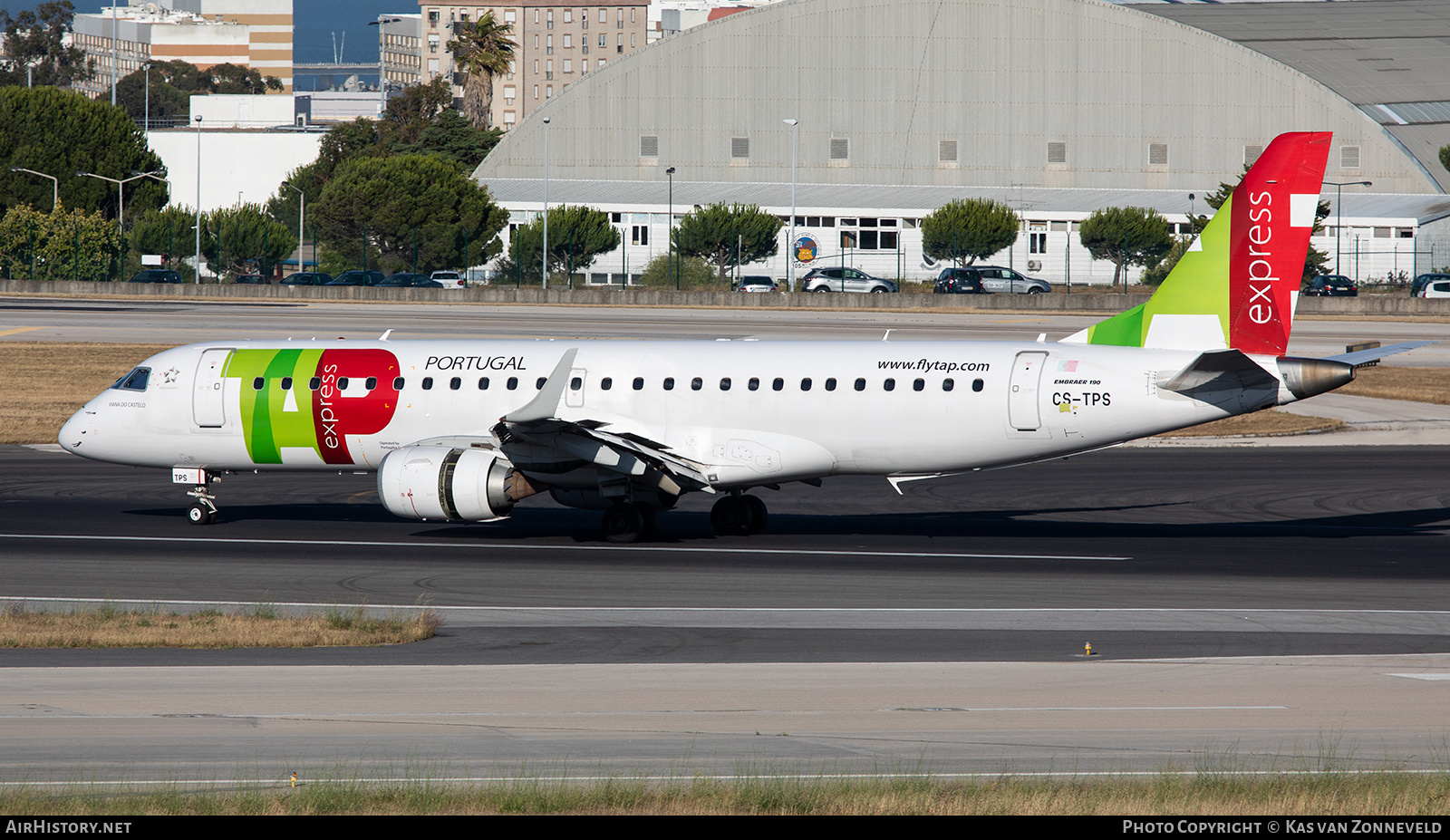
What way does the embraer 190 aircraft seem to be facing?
to the viewer's left
